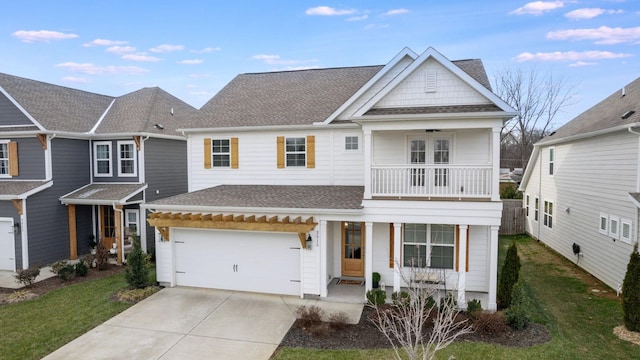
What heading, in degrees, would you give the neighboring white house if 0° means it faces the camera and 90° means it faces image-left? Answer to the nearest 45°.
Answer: approximately 315°

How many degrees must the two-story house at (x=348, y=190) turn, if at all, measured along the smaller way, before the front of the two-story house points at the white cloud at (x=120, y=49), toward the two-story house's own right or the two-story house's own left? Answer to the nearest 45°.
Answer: approximately 135° to the two-story house's own right

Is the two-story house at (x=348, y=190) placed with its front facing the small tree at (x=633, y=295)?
no

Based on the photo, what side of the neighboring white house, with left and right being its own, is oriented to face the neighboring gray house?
right

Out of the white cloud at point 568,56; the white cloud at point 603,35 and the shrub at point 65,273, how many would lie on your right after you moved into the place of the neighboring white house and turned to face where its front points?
1

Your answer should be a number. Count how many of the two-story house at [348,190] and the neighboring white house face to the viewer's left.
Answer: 0

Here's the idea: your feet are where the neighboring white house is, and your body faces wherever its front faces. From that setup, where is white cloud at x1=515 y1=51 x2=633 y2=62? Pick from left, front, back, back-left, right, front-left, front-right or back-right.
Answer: back-left

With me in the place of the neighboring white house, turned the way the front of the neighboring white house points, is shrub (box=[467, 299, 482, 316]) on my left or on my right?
on my right

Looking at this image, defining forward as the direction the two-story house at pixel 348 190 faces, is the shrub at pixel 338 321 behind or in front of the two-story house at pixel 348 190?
in front

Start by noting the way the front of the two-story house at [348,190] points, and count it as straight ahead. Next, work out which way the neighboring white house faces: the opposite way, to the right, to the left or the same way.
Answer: the same way

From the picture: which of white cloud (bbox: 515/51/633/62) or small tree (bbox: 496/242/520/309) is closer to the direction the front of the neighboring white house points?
the small tree

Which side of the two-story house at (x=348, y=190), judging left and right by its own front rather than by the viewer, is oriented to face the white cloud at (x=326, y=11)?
back

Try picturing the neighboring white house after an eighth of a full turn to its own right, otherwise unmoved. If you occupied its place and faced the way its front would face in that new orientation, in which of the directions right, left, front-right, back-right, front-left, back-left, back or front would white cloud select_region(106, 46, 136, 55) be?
right

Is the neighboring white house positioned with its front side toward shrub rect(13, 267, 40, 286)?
no

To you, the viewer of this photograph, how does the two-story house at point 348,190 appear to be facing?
facing the viewer
